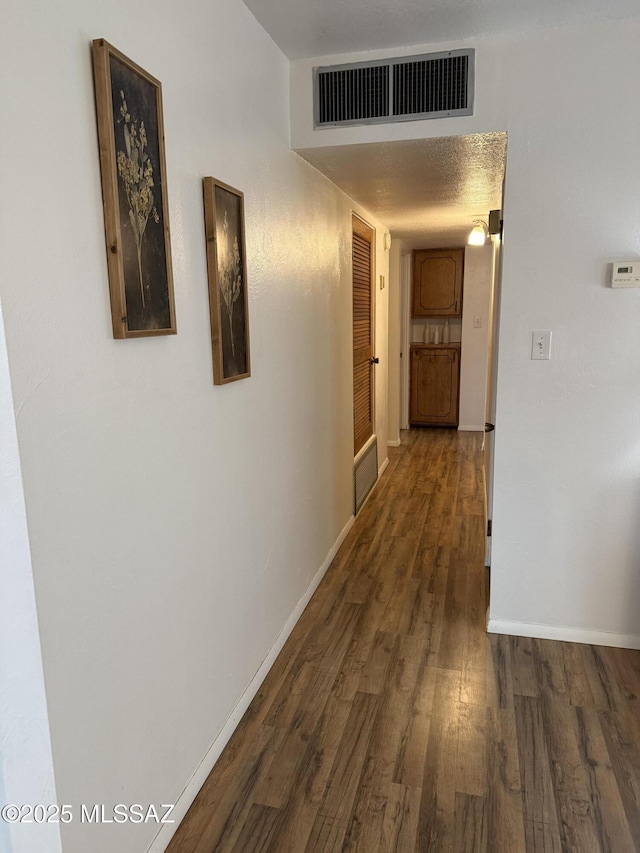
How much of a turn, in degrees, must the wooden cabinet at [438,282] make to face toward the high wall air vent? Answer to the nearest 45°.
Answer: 0° — it already faces it

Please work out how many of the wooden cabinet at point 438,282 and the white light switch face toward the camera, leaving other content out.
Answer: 2

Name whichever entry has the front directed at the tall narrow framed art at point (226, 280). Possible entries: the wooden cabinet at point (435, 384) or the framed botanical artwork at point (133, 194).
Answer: the wooden cabinet

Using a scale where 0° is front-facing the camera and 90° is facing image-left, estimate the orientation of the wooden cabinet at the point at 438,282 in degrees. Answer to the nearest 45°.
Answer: approximately 0°

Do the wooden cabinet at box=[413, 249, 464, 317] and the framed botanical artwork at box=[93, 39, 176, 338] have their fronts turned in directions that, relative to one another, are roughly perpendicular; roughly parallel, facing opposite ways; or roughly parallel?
roughly perpendicular

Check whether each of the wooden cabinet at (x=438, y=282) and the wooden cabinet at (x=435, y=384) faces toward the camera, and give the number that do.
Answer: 2

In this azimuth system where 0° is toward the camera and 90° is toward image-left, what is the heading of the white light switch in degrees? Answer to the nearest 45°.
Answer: approximately 0°

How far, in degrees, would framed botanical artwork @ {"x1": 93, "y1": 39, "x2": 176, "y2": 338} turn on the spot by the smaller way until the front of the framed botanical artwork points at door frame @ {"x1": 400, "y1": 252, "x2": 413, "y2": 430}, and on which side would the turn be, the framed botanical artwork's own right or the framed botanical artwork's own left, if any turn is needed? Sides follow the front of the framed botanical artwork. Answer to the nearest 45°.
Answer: approximately 90° to the framed botanical artwork's own left

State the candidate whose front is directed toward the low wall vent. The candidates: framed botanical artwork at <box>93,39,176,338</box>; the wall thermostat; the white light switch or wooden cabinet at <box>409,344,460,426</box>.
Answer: the wooden cabinet

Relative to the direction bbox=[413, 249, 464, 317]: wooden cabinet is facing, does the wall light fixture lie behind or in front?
in front

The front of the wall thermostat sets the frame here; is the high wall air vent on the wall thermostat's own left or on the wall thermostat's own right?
on the wall thermostat's own right

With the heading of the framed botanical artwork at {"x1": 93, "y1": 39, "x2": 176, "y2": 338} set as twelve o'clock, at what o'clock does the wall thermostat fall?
The wall thermostat is roughly at 10 o'clock from the framed botanical artwork.
